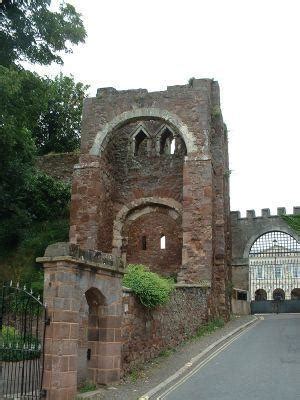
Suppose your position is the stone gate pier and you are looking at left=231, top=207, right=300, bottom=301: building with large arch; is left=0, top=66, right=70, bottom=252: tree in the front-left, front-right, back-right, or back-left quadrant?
front-left

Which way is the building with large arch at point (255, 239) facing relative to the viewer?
toward the camera

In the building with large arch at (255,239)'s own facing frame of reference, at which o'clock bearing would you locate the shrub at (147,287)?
The shrub is roughly at 12 o'clock from the building with large arch.

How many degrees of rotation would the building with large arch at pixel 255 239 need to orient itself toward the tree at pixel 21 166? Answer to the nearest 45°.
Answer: approximately 45° to its right

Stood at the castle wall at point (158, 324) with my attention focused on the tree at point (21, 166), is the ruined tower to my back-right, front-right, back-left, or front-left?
front-right

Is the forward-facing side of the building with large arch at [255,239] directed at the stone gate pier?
yes

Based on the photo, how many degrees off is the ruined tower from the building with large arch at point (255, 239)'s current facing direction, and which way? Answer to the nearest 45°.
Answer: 0° — it already faces it

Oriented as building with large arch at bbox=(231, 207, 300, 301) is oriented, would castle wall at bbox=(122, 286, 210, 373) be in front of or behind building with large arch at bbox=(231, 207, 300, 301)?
in front

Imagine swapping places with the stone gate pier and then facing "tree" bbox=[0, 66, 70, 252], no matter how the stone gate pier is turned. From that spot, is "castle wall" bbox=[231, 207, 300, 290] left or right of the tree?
right
